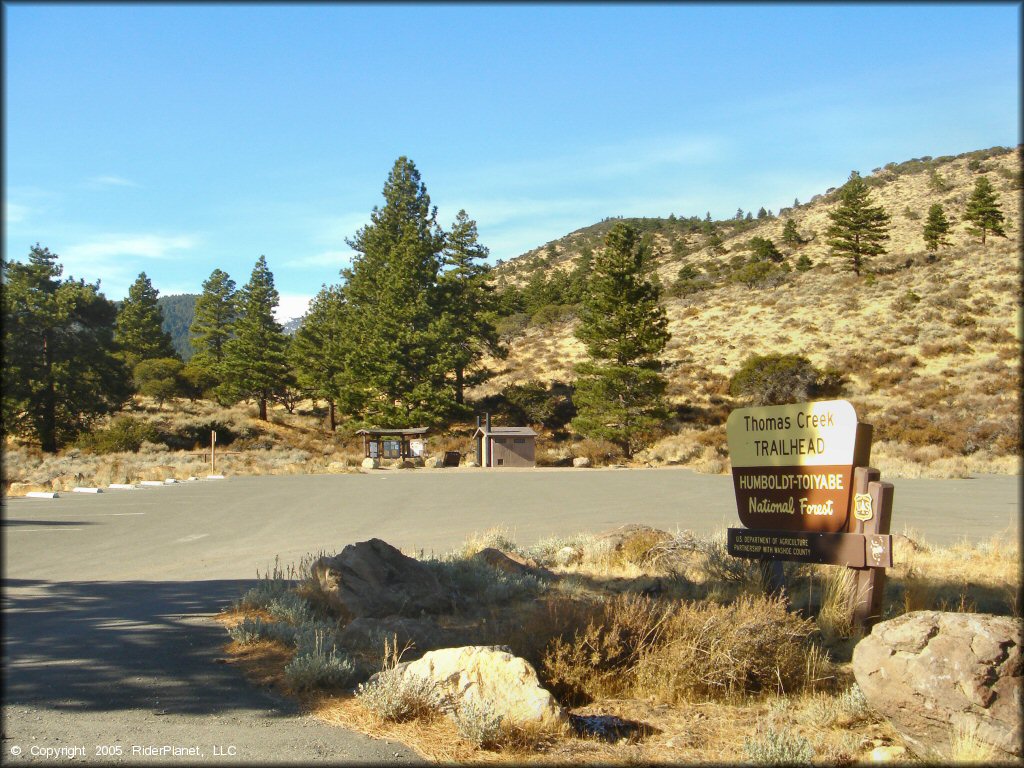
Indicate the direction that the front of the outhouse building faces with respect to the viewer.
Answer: facing the viewer and to the left of the viewer

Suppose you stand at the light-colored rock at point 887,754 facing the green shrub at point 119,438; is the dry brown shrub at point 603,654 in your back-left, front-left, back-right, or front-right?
front-left

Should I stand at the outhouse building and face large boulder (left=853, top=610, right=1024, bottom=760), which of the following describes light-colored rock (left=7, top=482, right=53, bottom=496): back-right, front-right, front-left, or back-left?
front-right

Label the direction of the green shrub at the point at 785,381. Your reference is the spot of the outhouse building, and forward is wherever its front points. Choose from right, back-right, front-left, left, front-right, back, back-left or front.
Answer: back-left

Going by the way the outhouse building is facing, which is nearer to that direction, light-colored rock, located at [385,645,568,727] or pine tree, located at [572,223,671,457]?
the light-colored rock

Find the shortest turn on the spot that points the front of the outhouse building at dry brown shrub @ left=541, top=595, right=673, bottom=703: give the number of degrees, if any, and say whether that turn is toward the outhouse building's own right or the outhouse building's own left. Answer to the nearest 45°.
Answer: approximately 45° to the outhouse building's own left

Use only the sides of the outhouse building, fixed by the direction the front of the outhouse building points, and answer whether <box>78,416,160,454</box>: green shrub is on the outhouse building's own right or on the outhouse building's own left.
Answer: on the outhouse building's own right

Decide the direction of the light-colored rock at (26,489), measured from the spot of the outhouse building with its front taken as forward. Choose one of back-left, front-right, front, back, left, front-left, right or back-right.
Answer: front

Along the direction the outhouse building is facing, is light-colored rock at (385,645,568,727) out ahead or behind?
ahead

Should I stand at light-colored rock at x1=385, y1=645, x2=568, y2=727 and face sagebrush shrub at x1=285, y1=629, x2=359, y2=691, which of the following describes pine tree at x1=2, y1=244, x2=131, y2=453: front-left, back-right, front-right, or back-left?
front-right

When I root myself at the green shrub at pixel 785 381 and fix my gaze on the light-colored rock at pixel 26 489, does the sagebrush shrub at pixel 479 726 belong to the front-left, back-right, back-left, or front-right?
front-left

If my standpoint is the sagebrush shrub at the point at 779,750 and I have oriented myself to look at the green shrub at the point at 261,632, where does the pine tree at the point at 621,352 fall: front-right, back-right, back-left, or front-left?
front-right

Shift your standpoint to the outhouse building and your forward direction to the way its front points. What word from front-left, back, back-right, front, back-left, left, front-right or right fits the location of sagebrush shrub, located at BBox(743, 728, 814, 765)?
front-left

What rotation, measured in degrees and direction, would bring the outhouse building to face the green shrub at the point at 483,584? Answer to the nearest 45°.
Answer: approximately 45° to its left

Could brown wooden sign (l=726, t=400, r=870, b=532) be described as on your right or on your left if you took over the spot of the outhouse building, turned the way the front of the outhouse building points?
on your left

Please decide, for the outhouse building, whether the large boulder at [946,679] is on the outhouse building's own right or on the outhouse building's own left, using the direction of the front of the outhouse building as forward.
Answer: on the outhouse building's own left

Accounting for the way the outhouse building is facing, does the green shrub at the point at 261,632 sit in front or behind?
in front
